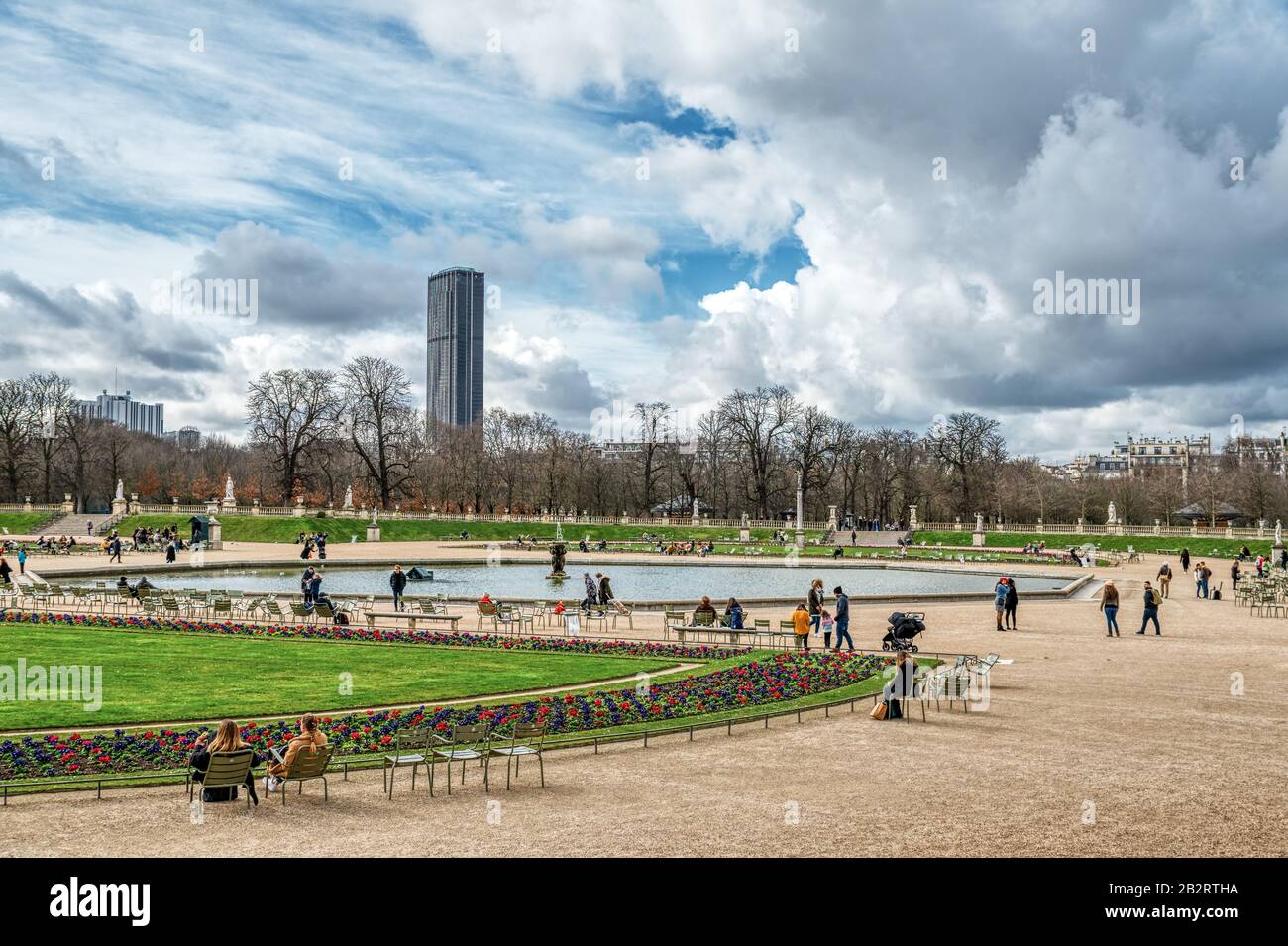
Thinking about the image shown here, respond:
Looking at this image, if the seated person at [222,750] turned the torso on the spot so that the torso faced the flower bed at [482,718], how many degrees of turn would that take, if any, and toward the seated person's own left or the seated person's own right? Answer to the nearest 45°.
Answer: approximately 45° to the seated person's own right

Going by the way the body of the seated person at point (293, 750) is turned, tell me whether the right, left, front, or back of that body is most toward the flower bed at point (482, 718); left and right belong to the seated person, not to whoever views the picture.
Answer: right

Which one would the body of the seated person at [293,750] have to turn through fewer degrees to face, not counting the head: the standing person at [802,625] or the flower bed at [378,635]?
the flower bed

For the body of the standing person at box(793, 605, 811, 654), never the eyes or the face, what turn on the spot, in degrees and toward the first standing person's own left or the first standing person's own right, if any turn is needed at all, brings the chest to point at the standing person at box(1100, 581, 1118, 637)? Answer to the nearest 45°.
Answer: approximately 45° to the first standing person's own right

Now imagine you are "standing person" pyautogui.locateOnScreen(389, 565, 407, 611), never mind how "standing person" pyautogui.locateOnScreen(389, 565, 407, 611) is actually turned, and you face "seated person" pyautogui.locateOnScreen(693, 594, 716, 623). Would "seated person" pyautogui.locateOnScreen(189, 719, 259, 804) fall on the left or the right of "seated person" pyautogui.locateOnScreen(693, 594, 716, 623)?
right

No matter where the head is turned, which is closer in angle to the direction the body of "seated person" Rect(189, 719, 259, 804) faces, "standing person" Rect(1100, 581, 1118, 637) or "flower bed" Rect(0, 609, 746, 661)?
the flower bed

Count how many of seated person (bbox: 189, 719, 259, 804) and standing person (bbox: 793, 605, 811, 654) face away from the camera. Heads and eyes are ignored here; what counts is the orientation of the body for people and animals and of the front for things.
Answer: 2

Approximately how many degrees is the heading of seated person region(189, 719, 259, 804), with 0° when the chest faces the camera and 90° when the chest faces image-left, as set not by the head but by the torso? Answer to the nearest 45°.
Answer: approximately 180°

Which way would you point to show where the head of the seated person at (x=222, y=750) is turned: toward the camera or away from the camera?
away from the camera

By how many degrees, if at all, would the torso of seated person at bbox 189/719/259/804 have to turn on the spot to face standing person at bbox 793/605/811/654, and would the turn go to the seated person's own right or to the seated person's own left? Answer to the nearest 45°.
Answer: approximately 45° to the seated person's own right

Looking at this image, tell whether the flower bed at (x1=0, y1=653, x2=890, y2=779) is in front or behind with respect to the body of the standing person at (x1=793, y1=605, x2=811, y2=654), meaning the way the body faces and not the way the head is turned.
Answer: behind
